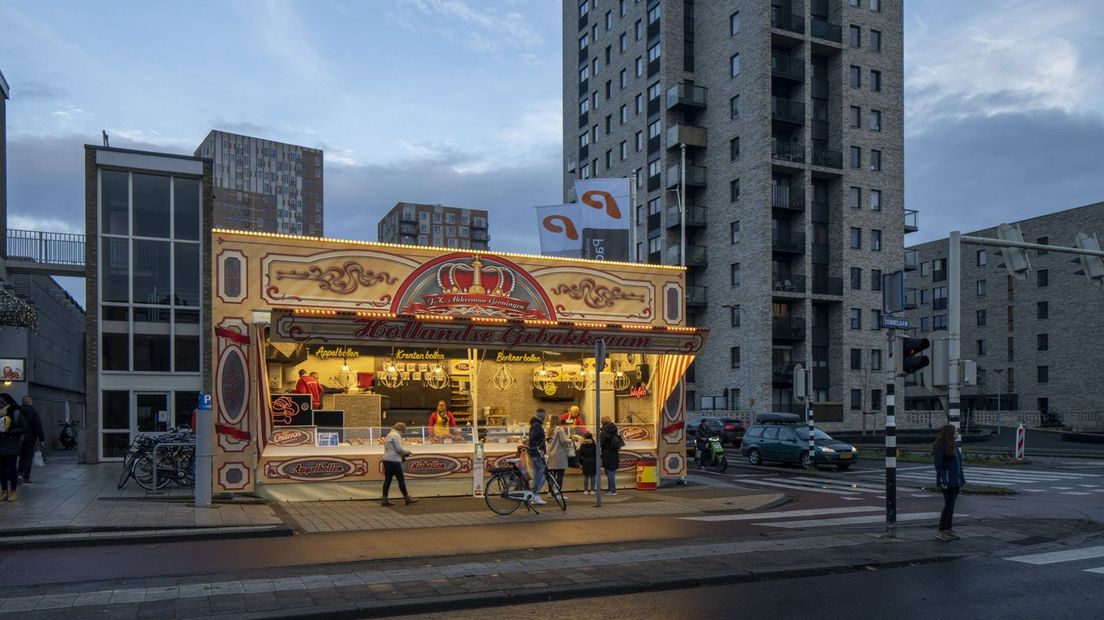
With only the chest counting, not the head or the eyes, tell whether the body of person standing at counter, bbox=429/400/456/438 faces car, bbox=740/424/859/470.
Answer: no

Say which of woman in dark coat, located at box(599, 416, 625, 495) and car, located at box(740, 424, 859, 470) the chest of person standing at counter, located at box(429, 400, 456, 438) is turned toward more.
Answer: the woman in dark coat

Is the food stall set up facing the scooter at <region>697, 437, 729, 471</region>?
no

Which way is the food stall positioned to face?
toward the camera

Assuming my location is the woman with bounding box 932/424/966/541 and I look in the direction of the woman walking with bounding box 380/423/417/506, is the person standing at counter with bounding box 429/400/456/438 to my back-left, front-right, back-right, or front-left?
front-right

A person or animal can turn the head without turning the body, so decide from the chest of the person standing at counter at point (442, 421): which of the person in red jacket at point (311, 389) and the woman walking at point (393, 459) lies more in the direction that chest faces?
the woman walking

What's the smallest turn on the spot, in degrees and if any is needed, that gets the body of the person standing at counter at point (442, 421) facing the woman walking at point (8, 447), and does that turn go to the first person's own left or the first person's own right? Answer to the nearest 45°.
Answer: approximately 45° to the first person's own right

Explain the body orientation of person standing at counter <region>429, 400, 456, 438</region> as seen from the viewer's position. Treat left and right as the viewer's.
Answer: facing the viewer

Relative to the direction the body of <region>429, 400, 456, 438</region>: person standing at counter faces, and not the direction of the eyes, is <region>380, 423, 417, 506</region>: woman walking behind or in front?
in front

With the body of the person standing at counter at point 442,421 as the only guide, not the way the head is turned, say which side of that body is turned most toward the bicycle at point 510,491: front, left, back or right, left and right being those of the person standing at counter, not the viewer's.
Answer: front

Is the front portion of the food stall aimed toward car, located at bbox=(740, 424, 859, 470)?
no
